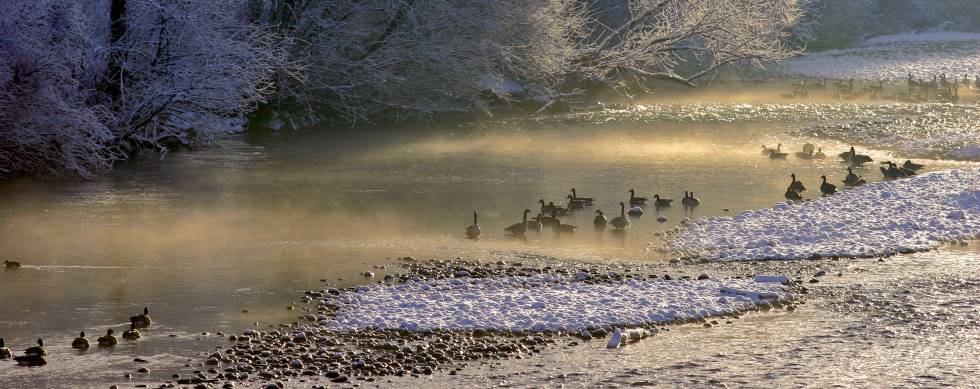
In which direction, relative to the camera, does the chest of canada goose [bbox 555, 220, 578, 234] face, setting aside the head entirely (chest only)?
to the viewer's left

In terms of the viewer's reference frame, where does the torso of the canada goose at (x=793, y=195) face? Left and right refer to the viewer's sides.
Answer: facing to the left of the viewer

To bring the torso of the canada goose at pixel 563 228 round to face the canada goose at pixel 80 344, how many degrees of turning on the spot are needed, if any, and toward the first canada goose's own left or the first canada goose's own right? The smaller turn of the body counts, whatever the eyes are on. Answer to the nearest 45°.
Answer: approximately 45° to the first canada goose's own left

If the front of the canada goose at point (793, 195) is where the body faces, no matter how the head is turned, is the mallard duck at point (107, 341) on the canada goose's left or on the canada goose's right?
on the canada goose's left

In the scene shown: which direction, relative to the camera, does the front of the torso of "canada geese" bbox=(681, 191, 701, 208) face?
to the viewer's left

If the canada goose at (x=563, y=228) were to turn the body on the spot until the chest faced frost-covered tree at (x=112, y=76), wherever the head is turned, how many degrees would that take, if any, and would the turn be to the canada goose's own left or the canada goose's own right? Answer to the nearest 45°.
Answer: approximately 45° to the canada goose's own right
